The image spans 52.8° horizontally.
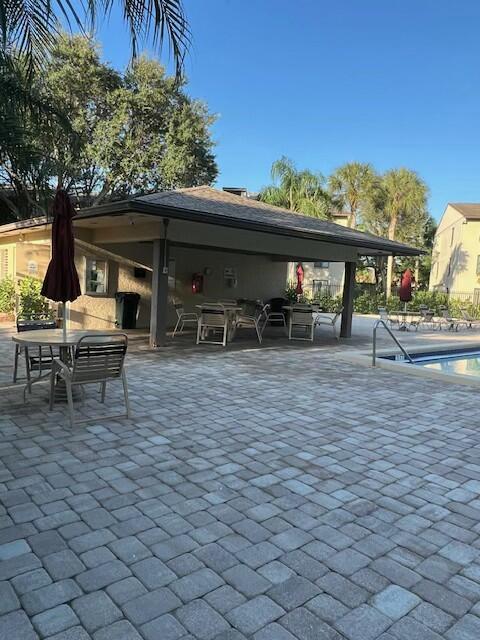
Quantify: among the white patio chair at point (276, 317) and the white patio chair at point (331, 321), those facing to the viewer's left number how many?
1

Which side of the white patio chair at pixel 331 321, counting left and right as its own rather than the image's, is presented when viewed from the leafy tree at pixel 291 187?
right

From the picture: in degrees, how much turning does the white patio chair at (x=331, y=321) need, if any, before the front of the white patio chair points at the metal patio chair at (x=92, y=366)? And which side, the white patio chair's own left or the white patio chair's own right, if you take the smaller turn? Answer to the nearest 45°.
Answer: approximately 90° to the white patio chair's own left

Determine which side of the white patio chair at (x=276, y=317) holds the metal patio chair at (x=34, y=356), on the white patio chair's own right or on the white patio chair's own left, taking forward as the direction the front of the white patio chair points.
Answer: on the white patio chair's own right

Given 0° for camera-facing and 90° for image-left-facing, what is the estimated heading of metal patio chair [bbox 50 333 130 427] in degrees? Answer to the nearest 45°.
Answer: approximately 135°

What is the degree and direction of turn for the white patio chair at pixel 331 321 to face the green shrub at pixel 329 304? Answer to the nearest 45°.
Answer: approximately 90° to its right

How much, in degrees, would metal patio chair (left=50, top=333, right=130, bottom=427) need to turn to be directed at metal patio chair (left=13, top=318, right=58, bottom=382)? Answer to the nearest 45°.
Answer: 0° — it already faces it

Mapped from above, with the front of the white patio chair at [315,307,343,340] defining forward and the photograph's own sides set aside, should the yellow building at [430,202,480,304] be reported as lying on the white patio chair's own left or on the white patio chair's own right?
on the white patio chair's own right

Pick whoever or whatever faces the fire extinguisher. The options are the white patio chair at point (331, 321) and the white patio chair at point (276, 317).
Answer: the white patio chair at point (331, 321)

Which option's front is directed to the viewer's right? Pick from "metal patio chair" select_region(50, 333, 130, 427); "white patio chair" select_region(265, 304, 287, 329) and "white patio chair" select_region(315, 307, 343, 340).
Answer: "white patio chair" select_region(265, 304, 287, 329)

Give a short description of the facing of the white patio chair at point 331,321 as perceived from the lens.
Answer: facing to the left of the viewer

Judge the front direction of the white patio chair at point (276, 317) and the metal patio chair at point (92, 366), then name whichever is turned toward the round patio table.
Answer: the metal patio chair

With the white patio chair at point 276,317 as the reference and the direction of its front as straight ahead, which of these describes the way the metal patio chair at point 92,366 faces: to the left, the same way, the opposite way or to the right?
the opposite way

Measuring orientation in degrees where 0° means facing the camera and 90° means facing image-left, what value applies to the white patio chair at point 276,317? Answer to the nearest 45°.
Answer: approximately 270°

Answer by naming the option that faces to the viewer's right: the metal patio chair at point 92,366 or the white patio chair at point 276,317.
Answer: the white patio chair
